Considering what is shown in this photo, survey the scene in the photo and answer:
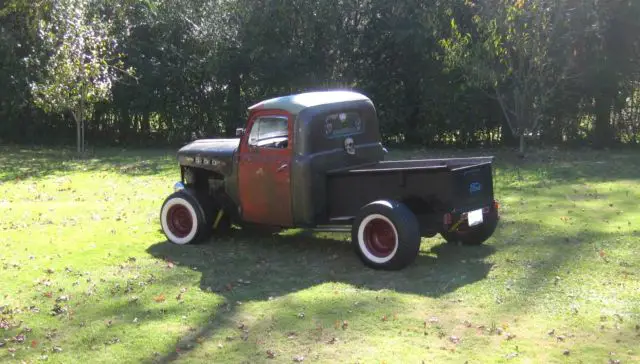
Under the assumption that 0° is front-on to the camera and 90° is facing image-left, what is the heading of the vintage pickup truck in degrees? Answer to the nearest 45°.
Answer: approximately 135°

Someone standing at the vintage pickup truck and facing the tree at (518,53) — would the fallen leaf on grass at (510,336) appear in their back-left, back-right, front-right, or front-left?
back-right

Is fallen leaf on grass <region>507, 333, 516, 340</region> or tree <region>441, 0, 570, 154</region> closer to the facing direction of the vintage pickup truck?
the tree

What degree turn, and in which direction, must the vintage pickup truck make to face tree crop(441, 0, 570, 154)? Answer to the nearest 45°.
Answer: approximately 90° to its right

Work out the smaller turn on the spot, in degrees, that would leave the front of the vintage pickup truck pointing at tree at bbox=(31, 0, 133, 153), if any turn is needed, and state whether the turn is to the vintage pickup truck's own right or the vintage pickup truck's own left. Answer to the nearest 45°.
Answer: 0° — it already faces it

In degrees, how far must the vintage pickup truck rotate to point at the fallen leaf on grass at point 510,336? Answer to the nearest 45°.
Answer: approximately 180°

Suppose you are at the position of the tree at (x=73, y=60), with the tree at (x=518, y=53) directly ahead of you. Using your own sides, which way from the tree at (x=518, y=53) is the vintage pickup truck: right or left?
right

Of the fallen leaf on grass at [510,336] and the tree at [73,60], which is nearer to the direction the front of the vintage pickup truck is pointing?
the tree
